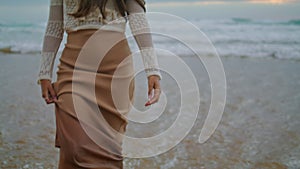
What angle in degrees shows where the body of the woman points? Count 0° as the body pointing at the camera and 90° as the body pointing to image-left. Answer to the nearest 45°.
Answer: approximately 0°
